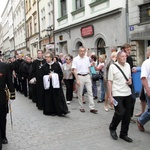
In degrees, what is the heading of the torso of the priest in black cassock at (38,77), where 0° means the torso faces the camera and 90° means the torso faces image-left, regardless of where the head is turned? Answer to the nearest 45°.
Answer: approximately 0°

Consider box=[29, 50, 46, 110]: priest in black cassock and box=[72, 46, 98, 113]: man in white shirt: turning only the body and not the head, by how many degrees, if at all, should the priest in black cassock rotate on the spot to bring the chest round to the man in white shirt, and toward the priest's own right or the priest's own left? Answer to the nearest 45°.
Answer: approximately 45° to the priest's own left
